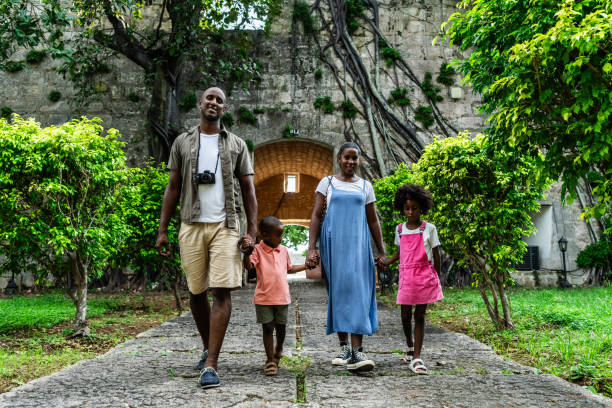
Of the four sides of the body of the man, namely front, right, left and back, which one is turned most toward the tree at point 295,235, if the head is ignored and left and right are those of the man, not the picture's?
back

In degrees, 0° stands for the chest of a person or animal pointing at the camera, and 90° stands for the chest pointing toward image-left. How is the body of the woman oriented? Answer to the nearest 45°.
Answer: approximately 0°

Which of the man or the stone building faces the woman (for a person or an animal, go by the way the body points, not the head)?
the stone building

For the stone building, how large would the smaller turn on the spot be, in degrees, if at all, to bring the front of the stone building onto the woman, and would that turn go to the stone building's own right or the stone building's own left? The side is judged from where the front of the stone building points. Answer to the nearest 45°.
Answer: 0° — it already faces them

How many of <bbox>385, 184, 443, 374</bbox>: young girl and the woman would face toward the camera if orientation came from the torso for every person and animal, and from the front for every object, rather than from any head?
2
